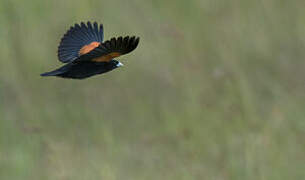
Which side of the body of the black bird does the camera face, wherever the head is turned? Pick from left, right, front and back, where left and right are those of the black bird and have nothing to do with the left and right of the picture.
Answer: right
